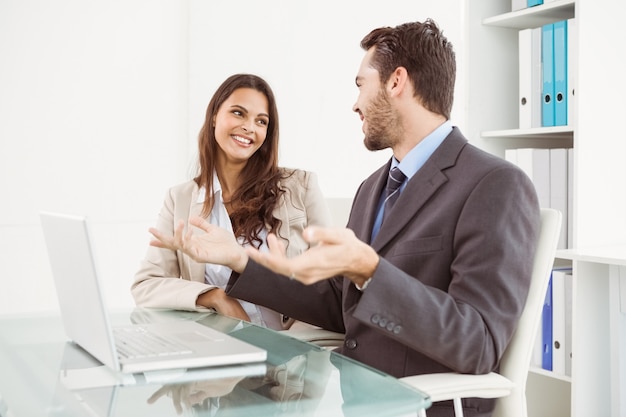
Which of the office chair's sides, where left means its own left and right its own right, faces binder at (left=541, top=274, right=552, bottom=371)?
back

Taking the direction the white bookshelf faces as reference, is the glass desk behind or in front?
in front

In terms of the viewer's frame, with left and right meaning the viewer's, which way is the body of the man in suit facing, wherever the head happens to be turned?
facing the viewer and to the left of the viewer

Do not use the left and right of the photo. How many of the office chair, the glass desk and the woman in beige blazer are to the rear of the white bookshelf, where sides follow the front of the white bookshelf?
0

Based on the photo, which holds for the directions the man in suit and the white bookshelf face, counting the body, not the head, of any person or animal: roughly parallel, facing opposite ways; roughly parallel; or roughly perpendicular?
roughly parallel

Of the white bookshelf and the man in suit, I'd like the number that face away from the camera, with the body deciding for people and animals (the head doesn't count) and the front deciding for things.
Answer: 0

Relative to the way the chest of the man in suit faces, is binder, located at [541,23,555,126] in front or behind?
behind

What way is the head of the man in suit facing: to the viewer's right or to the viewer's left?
to the viewer's left

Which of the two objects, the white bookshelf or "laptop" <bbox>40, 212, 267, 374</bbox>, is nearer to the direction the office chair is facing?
the laptop

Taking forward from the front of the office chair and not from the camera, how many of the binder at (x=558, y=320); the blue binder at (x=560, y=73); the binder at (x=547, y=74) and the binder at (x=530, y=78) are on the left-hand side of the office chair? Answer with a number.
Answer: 0

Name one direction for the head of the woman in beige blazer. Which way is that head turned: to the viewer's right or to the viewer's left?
to the viewer's right

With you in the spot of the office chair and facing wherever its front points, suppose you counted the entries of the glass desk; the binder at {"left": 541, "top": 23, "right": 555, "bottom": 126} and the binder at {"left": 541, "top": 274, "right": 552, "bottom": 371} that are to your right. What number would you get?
2

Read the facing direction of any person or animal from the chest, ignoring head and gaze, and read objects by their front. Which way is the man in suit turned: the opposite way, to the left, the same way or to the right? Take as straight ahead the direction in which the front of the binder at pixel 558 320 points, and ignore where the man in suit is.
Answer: the same way

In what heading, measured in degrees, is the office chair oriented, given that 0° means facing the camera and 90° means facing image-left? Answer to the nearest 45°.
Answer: approximately 90°

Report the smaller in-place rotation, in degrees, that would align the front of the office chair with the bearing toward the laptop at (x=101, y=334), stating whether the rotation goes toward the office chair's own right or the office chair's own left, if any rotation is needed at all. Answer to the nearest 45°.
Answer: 0° — it already faces it

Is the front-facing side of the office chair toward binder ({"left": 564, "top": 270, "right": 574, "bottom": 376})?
no
